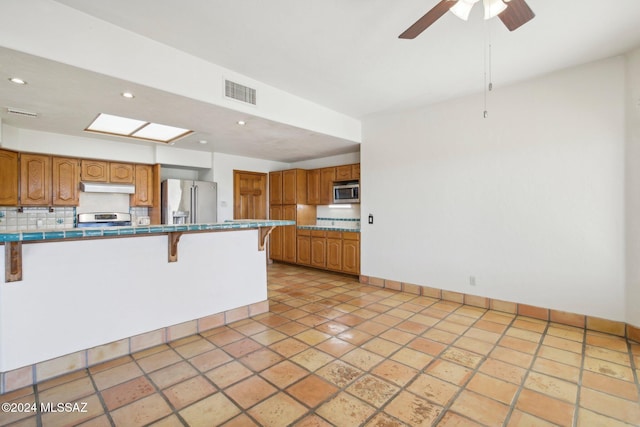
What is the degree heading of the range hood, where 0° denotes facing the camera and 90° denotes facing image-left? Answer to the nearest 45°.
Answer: approximately 0°

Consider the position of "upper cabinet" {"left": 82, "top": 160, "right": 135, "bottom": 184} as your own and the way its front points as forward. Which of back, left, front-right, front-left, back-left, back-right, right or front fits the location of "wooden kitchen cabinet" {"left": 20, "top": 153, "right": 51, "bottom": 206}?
right

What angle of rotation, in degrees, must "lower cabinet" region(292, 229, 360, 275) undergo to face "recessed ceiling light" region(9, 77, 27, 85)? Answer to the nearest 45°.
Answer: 0° — it already faces it

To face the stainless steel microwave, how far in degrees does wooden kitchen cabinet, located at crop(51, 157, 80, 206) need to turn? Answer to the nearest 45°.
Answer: approximately 45° to its left

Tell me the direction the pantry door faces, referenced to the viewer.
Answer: facing the viewer and to the right of the viewer

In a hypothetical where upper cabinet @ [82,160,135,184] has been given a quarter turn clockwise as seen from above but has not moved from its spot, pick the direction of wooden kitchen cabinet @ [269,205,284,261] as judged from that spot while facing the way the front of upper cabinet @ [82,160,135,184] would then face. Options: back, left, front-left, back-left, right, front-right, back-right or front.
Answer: back

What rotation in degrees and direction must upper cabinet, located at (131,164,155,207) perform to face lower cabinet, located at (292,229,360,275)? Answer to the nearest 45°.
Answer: approximately 45° to its left

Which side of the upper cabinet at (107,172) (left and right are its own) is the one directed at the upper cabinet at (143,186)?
left

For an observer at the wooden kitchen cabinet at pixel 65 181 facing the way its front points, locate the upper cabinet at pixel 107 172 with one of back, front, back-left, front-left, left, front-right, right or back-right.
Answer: left

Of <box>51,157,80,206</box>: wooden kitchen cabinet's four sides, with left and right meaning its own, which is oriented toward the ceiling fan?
front

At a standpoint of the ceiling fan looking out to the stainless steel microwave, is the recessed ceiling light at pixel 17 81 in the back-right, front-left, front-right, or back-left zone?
front-left

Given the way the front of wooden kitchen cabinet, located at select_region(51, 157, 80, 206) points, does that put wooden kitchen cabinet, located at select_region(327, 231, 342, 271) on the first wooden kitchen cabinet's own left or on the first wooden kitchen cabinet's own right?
on the first wooden kitchen cabinet's own left

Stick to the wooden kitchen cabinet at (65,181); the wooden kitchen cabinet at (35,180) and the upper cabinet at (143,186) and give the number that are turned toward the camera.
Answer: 3

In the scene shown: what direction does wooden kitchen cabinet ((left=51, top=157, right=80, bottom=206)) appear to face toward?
toward the camera

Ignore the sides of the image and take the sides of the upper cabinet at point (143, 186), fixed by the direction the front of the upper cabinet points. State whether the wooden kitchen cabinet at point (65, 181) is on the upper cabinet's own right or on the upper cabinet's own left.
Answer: on the upper cabinet's own right

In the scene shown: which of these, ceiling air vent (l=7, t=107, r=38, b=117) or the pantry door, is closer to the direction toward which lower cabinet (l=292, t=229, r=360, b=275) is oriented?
the ceiling air vent
